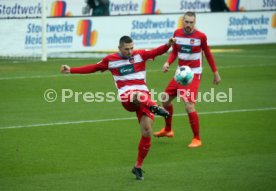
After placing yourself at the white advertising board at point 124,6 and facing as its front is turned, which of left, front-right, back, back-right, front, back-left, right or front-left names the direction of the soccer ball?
front

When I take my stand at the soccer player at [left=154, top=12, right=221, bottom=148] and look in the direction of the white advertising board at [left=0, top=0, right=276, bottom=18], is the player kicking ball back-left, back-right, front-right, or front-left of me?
back-left

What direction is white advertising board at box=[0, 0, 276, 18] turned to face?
toward the camera

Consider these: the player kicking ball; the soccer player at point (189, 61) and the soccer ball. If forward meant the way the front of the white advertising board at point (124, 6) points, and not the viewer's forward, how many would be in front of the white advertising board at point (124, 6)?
3

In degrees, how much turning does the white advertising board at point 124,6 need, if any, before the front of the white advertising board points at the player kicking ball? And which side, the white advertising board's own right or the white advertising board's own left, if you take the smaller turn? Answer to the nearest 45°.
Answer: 0° — it already faces them

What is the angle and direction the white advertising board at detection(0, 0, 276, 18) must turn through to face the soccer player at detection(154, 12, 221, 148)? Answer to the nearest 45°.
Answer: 0° — it already faces them
